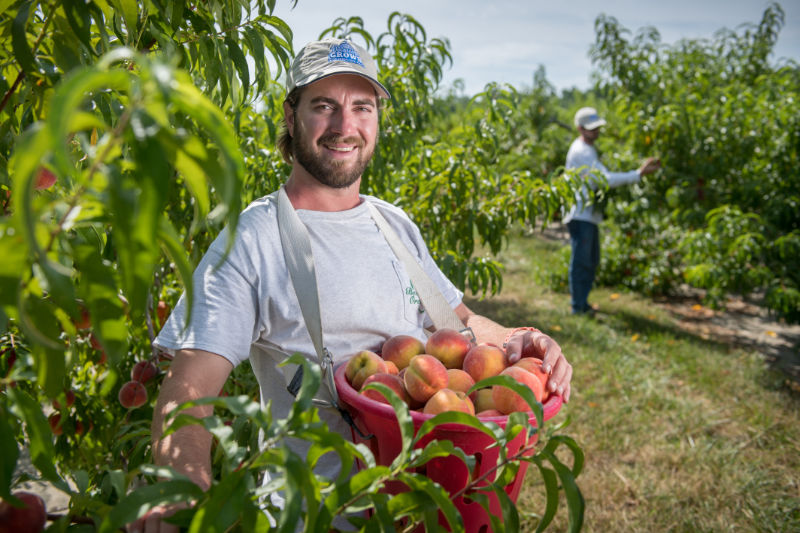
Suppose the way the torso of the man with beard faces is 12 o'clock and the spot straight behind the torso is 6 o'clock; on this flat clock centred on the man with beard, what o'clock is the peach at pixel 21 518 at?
The peach is roughly at 2 o'clock from the man with beard.

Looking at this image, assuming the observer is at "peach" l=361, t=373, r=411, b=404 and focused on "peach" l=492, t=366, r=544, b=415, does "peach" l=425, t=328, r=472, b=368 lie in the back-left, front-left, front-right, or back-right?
front-left

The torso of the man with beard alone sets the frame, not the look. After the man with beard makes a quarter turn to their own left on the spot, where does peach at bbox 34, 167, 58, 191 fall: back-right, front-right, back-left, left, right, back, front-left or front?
back

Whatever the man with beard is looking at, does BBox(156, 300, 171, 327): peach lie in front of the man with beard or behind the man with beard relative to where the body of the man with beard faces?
behind
